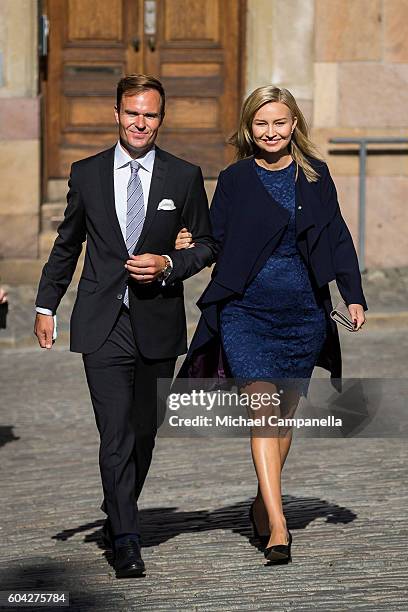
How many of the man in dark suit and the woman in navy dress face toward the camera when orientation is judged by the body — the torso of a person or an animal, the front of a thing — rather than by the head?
2

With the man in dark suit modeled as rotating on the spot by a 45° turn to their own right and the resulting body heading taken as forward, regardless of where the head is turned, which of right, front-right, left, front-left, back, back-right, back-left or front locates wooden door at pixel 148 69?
back-right

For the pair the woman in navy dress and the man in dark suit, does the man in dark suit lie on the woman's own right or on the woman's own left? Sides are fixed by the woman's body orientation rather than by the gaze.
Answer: on the woman's own right

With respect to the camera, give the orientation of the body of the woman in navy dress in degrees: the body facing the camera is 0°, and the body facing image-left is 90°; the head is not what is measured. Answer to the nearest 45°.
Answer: approximately 0°

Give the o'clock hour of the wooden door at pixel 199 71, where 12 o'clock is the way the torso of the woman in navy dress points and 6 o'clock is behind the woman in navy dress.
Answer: The wooden door is roughly at 6 o'clock from the woman in navy dress.

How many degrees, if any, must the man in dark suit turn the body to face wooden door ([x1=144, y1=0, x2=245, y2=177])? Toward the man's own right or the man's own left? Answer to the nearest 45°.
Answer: approximately 180°

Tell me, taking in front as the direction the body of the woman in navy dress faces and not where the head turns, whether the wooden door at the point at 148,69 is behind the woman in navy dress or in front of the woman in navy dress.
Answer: behind

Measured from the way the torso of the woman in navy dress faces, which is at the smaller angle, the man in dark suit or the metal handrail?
the man in dark suit

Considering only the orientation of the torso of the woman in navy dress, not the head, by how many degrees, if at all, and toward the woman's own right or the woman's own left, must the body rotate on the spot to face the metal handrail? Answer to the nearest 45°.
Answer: approximately 180°
